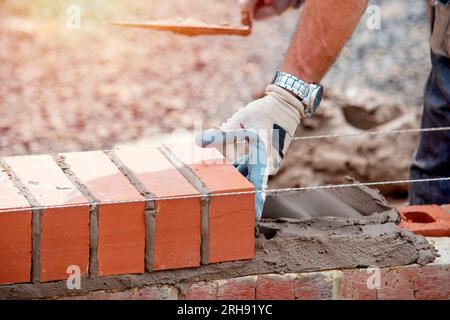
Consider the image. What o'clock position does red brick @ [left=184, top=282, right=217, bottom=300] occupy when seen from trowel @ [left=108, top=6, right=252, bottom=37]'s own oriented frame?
The red brick is roughly at 9 o'clock from the trowel.

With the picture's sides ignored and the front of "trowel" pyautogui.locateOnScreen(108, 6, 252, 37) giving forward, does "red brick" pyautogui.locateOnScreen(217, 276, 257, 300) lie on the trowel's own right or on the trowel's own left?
on the trowel's own left

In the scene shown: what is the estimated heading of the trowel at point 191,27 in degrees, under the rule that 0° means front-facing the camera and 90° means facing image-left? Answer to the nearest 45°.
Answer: approximately 90°

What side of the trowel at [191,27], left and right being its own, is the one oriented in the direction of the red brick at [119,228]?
left

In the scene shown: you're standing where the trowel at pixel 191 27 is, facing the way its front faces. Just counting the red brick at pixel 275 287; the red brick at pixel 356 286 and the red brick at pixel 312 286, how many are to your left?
3

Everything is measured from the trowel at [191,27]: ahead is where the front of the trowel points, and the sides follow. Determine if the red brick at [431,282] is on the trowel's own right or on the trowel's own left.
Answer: on the trowel's own left

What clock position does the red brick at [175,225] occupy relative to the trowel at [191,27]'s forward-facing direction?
The red brick is roughly at 9 o'clock from the trowel.

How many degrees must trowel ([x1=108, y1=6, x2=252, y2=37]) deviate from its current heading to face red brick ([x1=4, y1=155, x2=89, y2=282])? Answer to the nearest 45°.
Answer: approximately 90° to its left

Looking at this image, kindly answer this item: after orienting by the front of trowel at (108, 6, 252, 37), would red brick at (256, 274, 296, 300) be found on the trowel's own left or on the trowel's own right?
on the trowel's own left

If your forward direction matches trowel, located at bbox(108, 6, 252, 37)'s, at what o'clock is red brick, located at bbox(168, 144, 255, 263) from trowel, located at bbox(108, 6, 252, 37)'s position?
The red brick is roughly at 9 o'clock from the trowel.

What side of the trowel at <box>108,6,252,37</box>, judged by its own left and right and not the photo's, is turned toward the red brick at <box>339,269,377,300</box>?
left
